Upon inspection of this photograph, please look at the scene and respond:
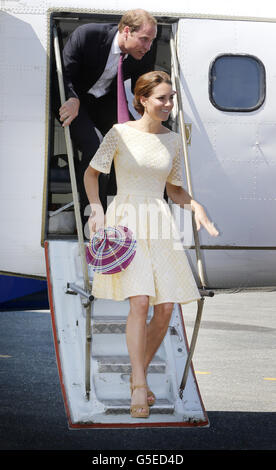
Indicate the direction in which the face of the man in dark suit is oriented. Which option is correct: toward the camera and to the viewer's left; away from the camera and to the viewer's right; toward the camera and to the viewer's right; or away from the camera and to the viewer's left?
toward the camera and to the viewer's right

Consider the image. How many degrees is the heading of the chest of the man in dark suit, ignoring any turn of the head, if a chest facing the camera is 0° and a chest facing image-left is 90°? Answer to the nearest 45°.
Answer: approximately 315°

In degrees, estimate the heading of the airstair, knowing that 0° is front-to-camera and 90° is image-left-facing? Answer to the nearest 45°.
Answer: approximately 0°

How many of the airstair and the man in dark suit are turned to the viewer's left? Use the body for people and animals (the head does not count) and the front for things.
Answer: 0

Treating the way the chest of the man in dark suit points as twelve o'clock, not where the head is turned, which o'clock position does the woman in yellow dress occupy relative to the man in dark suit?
The woman in yellow dress is roughly at 1 o'clock from the man in dark suit.
